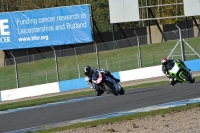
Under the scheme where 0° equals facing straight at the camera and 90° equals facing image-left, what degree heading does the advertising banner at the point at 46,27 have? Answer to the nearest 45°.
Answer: approximately 0°

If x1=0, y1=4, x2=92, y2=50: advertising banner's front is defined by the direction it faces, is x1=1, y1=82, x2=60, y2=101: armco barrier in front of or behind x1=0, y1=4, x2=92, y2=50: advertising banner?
in front

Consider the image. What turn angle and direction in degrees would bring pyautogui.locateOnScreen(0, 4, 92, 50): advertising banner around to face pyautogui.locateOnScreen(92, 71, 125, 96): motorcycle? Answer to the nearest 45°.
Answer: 0° — it already faces it

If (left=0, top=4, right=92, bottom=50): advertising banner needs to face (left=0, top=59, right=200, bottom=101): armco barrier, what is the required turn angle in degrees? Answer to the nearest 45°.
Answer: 0° — it already faces it

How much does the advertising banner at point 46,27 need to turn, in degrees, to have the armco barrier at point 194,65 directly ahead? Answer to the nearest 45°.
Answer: approximately 45° to its left

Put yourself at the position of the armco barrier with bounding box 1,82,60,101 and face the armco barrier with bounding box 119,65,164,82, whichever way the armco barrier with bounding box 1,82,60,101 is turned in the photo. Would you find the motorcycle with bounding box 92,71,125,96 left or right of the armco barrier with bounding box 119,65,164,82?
right

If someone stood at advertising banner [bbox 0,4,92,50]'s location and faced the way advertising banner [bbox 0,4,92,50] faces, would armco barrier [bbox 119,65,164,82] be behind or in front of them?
in front
